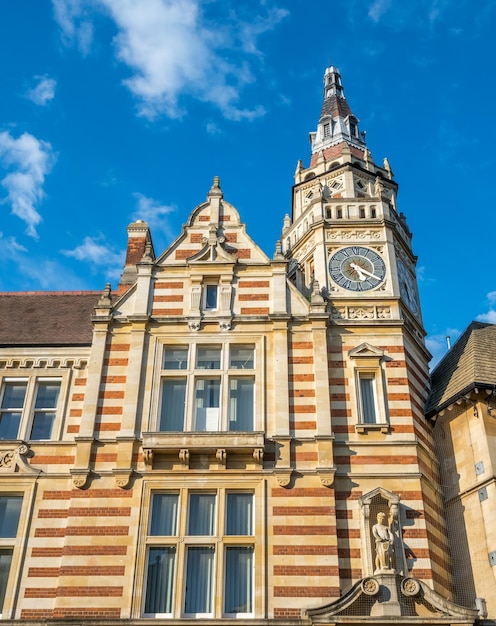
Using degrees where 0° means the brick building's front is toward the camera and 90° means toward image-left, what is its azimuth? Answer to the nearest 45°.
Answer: approximately 0°
